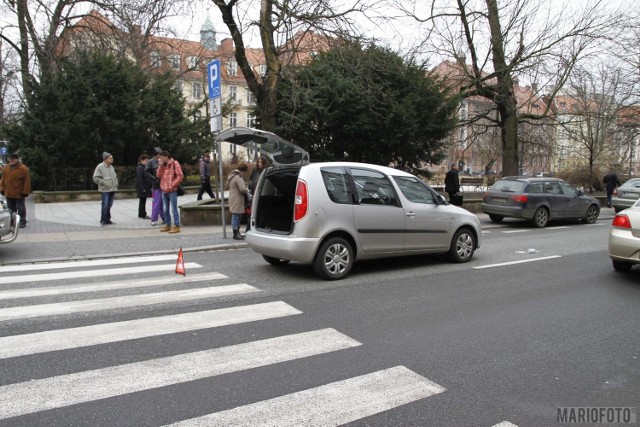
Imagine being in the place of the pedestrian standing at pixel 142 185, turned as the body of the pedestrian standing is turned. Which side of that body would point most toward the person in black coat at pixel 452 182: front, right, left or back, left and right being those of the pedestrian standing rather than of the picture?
front

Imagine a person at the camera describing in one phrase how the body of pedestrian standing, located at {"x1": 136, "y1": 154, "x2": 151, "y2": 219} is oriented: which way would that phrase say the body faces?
to the viewer's right

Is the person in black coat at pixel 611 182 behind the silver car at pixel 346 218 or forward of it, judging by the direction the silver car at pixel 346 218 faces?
forward

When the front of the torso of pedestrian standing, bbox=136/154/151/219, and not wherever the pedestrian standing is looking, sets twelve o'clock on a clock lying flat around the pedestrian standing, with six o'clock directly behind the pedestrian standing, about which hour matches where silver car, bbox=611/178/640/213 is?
The silver car is roughly at 12 o'clock from the pedestrian standing.

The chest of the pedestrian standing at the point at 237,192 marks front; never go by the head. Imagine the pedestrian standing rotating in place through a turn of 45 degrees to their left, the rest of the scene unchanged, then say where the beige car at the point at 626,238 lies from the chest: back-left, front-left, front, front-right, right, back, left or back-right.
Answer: right

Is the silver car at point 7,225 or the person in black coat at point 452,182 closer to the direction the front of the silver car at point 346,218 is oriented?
the person in black coat

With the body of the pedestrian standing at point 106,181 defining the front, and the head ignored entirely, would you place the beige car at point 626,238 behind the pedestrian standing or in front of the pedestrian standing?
in front

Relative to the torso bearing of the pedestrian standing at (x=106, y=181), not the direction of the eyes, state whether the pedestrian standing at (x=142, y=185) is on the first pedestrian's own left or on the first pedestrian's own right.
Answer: on the first pedestrian's own left

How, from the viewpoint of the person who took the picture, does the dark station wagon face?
facing away from the viewer and to the right of the viewer

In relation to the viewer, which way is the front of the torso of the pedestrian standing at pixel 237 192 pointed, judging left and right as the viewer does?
facing to the right of the viewer

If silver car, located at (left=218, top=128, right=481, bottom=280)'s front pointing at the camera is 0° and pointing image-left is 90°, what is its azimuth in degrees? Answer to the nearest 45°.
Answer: approximately 225°

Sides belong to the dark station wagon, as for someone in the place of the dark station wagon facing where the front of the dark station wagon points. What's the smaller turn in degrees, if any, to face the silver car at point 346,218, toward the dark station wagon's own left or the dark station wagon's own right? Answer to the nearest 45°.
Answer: approximately 135° to the dark station wagon's own right
